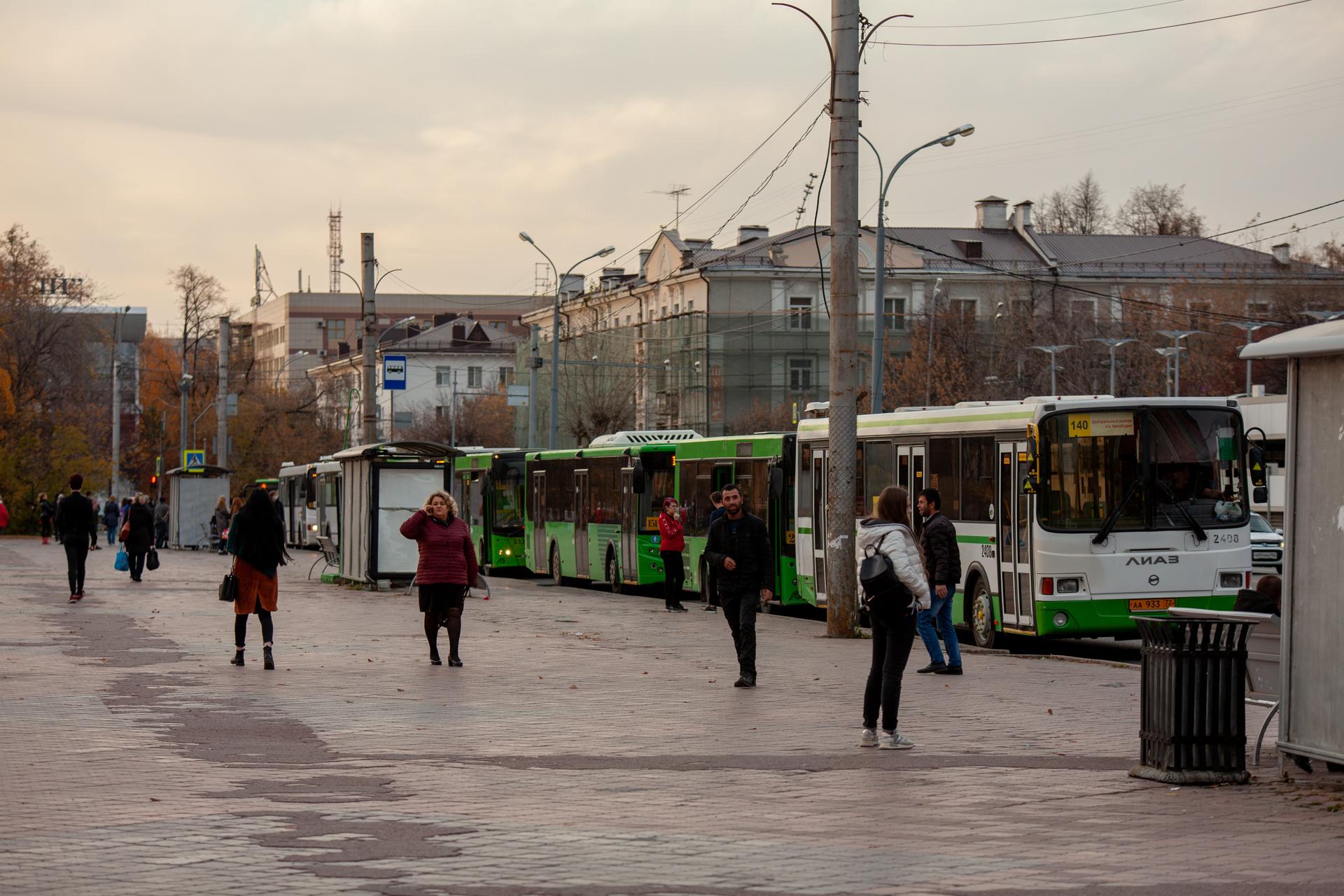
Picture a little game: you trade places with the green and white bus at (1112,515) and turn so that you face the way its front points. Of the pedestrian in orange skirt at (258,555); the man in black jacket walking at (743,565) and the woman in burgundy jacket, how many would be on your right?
3

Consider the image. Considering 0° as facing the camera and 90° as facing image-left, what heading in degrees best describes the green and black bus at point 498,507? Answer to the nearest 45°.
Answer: approximately 315°

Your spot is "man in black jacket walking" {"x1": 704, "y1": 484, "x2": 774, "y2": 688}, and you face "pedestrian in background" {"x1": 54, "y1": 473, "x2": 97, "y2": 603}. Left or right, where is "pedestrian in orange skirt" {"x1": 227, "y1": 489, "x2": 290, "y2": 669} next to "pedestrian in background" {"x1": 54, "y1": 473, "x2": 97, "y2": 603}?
left

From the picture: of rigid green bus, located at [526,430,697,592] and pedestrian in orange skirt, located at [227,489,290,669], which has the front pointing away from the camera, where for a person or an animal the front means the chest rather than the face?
the pedestrian in orange skirt

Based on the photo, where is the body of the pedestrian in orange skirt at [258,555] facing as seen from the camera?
away from the camera

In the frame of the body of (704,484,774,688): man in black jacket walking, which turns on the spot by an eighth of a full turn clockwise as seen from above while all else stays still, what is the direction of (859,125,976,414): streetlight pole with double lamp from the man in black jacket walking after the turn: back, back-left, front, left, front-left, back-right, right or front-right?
back-right
